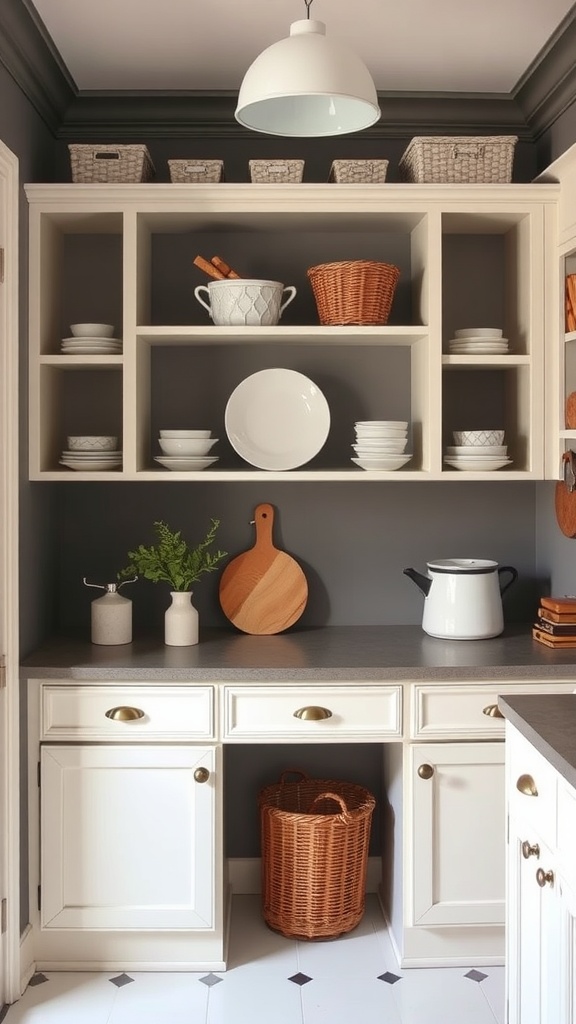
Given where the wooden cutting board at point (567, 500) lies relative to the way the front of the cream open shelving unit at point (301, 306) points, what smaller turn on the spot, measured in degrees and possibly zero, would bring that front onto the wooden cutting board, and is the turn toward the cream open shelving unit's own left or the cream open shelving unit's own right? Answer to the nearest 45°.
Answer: approximately 90° to the cream open shelving unit's own left

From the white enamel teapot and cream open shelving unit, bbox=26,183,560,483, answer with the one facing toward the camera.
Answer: the cream open shelving unit

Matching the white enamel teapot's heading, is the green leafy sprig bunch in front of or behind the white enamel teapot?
in front

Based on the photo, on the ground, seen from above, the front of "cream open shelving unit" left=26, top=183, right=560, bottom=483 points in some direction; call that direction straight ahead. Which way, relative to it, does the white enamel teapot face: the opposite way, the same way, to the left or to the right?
to the right

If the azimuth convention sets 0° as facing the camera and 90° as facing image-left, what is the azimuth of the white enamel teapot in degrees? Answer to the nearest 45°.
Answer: approximately 90°

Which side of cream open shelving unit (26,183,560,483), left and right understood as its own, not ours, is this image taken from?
front

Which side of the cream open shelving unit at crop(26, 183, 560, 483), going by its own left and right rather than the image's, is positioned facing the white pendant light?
front

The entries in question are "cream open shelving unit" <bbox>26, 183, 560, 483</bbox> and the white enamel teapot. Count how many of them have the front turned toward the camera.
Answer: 1
